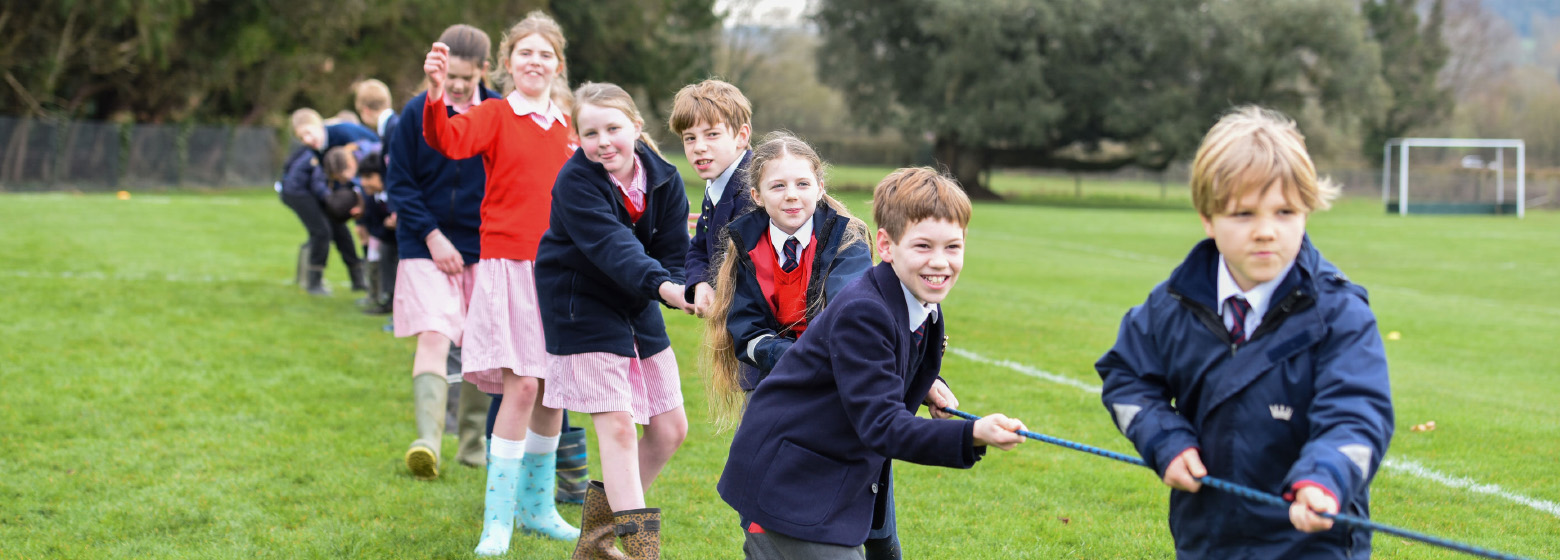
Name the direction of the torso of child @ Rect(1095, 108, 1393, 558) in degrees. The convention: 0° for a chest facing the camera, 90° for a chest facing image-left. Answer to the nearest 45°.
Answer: approximately 0°

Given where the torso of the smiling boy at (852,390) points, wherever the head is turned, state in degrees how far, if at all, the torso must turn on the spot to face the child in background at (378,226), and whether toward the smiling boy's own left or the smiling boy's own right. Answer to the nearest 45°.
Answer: approximately 180°

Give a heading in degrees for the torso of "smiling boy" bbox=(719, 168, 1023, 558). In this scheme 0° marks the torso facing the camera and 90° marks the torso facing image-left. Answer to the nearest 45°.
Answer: approximately 315°

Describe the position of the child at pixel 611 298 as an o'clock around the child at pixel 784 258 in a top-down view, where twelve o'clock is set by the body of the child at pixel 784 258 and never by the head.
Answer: the child at pixel 611 298 is roughly at 4 o'clock from the child at pixel 784 258.

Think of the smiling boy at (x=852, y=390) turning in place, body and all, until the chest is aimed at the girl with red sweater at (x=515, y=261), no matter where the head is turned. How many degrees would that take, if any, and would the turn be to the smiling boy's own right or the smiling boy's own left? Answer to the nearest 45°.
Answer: approximately 180°

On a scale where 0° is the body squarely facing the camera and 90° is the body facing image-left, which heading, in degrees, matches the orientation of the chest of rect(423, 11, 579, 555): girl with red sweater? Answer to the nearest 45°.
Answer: approximately 315°

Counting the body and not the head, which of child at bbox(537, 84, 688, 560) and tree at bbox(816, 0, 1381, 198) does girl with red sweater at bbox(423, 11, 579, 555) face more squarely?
the child
